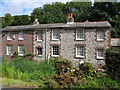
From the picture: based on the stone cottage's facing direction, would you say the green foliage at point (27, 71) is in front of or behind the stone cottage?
in front

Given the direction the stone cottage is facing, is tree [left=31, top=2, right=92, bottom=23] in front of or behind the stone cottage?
behind

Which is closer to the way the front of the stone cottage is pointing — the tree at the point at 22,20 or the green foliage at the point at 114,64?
the green foliage

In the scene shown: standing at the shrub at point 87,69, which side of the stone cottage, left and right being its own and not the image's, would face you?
front

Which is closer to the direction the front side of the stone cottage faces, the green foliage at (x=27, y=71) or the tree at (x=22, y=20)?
the green foliage

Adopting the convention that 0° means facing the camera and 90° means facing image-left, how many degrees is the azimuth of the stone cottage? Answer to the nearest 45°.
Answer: approximately 0°

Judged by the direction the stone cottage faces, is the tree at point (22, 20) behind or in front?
behind

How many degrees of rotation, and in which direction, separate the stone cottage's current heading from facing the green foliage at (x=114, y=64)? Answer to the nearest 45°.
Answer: approximately 45° to its left

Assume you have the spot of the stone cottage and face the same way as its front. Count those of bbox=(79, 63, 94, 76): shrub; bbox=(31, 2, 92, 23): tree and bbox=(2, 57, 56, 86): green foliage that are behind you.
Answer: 1
